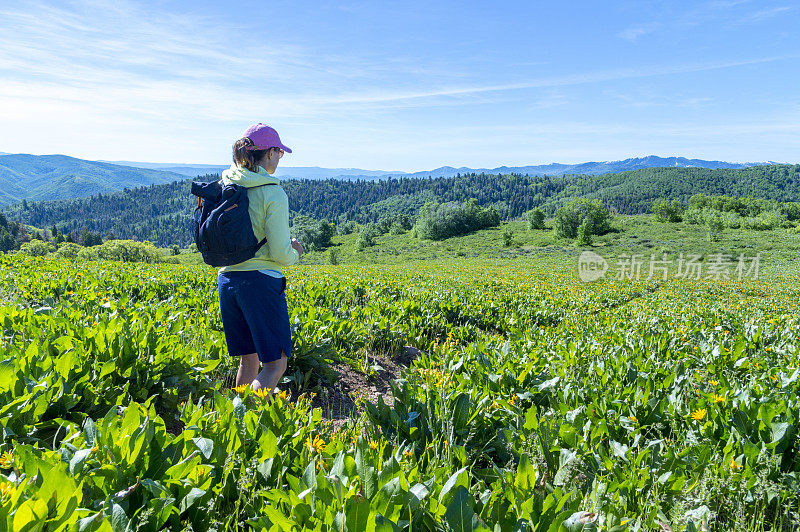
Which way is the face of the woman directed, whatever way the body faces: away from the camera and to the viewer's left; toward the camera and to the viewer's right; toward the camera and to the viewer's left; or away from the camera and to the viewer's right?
away from the camera and to the viewer's right

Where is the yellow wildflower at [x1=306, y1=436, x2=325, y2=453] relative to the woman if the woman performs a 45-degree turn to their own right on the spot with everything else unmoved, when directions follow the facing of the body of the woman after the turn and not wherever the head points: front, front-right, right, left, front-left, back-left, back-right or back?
right

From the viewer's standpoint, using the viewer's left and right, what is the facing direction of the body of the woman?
facing away from the viewer and to the right of the viewer

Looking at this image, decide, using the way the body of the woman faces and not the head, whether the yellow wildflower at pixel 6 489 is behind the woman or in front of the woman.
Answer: behind
